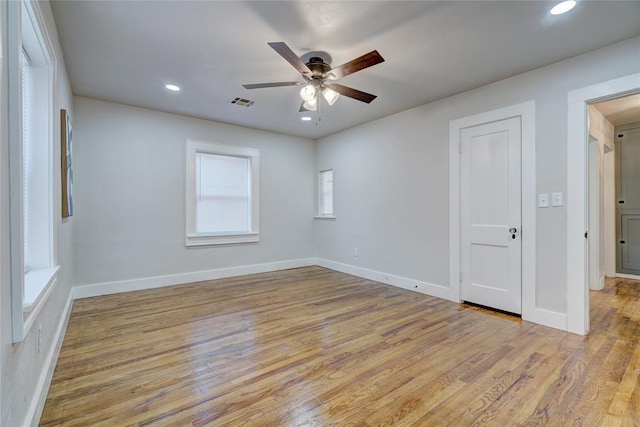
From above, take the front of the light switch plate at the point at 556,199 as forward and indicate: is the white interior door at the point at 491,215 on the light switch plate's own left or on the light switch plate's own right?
on the light switch plate's own right

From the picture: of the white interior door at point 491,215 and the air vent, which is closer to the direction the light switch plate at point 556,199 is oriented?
the air vent

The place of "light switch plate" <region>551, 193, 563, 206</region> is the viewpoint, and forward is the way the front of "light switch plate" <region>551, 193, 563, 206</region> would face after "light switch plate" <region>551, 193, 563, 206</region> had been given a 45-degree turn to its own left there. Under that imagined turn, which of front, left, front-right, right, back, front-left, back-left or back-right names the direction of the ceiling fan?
right

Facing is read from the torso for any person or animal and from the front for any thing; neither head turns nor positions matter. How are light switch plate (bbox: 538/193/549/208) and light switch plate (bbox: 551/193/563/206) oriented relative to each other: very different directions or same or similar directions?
same or similar directions
